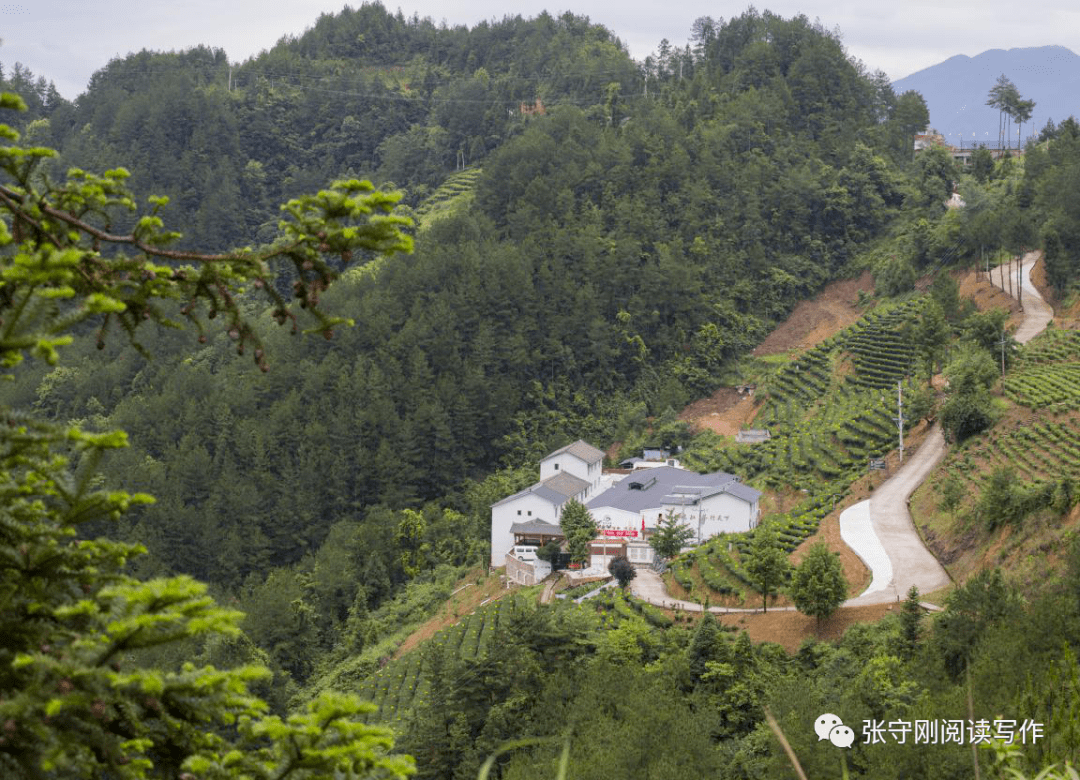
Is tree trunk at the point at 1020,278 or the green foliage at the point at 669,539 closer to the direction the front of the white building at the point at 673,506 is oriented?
the green foliage

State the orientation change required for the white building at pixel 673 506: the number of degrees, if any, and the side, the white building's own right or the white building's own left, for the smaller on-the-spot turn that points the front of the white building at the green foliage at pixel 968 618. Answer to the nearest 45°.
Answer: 0° — it already faces it

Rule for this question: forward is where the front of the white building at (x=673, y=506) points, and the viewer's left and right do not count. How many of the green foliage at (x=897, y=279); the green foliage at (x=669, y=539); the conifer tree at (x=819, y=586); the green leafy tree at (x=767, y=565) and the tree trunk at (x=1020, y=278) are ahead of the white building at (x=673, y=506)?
3

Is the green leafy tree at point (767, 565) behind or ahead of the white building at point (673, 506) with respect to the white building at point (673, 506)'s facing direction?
ahead

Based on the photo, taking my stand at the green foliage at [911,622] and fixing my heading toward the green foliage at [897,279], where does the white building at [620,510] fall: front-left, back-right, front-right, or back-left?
front-left

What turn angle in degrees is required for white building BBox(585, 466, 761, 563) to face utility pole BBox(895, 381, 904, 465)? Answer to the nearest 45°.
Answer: approximately 90° to its left

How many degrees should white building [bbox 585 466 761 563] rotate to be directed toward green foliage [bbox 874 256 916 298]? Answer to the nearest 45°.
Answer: approximately 135° to its left

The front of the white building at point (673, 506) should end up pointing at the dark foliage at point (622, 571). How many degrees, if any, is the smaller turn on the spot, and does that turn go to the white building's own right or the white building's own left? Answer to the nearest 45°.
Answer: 0° — it already faces it

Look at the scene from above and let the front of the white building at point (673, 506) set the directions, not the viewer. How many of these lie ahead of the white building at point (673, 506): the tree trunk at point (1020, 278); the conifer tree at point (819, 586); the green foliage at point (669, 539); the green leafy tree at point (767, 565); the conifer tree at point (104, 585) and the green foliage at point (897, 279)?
4

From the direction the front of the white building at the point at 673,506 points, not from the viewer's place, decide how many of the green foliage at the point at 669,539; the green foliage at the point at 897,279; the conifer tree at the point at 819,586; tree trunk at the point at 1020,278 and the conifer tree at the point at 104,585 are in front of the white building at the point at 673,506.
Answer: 3

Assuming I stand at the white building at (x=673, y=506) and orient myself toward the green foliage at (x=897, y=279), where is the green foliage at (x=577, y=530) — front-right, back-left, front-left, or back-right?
back-left

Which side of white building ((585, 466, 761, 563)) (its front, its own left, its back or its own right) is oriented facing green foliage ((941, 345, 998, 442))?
left

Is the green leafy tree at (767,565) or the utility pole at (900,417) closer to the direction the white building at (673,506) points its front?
the green leafy tree

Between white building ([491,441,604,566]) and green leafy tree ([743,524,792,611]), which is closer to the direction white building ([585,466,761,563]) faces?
the green leafy tree

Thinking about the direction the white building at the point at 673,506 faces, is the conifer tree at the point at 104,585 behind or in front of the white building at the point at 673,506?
in front

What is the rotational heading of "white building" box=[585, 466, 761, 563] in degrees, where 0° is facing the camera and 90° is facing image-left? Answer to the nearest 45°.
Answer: approximately 0°

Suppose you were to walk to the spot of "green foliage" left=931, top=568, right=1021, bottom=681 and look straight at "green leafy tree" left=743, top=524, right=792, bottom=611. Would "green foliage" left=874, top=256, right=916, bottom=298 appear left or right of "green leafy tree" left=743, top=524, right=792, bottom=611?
right

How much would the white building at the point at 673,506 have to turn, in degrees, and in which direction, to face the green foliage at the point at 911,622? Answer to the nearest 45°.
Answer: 0° — it already faces it
